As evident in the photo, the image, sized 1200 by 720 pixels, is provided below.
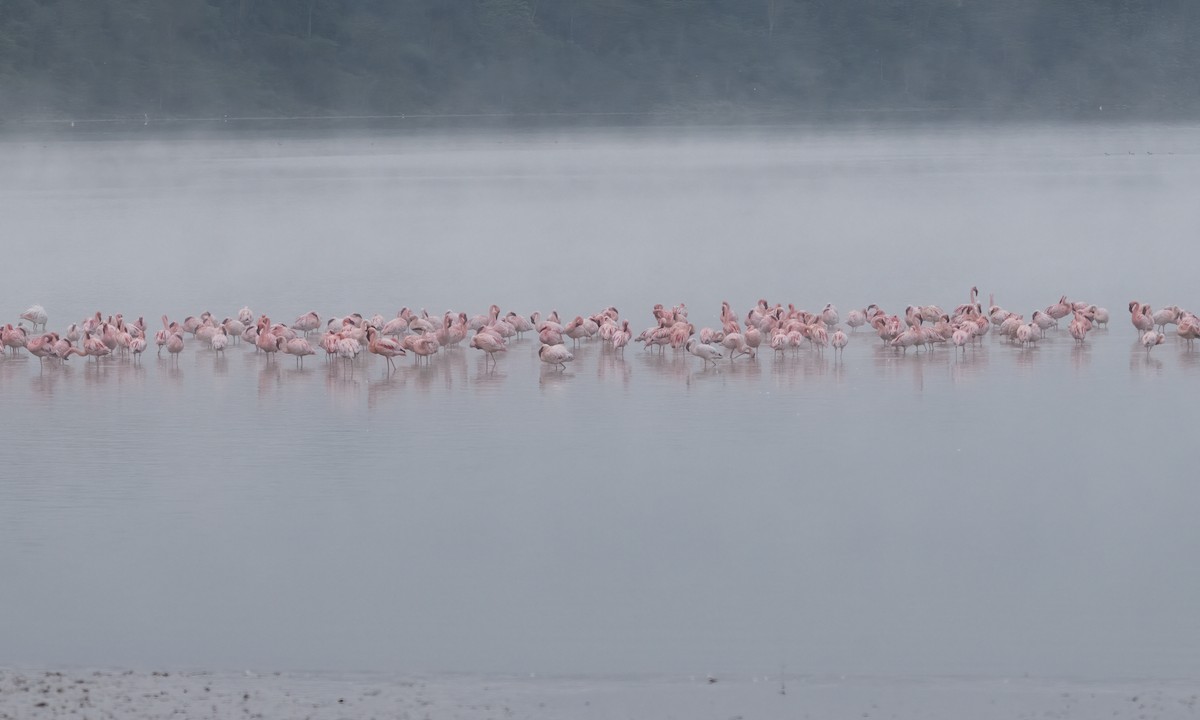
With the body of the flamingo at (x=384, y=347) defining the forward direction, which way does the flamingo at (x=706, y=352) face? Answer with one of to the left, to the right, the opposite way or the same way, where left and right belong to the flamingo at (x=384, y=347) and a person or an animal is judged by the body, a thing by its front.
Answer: the same way

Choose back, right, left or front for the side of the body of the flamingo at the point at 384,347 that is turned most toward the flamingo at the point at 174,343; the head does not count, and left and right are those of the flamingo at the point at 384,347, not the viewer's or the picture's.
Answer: front

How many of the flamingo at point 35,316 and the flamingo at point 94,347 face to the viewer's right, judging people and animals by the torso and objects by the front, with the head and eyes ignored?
1

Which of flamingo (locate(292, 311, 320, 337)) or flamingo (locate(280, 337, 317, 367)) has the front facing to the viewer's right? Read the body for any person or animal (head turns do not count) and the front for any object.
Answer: flamingo (locate(292, 311, 320, 337))

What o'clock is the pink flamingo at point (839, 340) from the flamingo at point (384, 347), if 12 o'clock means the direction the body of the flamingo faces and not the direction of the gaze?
The pink flamingo is roughly at 6 o'clock from the flamingo.

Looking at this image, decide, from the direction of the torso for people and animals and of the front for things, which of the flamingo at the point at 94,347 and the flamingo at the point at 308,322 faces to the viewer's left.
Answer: the flamingo at the point at 94,347

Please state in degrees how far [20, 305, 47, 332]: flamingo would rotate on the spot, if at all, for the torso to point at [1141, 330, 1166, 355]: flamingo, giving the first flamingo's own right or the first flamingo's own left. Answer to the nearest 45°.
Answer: approximately 45° to the first flamingo's own right

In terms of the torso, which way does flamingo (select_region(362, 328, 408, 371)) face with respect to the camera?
to the viewer's left

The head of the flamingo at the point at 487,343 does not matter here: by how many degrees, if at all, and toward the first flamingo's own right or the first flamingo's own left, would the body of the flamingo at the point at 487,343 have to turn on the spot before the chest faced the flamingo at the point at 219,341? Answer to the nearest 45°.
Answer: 0° — it already faces it

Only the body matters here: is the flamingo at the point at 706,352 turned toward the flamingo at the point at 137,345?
yes

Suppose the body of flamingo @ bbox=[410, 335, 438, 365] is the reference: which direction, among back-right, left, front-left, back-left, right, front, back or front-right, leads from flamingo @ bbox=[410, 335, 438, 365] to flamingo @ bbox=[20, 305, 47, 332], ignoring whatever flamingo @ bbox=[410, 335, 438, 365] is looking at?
front-right

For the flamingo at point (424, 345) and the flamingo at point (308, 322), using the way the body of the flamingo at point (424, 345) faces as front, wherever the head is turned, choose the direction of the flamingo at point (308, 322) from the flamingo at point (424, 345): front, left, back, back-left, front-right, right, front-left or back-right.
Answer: front-right

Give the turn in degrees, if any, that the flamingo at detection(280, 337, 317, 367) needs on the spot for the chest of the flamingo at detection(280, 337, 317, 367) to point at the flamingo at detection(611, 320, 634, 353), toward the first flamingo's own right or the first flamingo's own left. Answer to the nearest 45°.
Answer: approximately 180°
